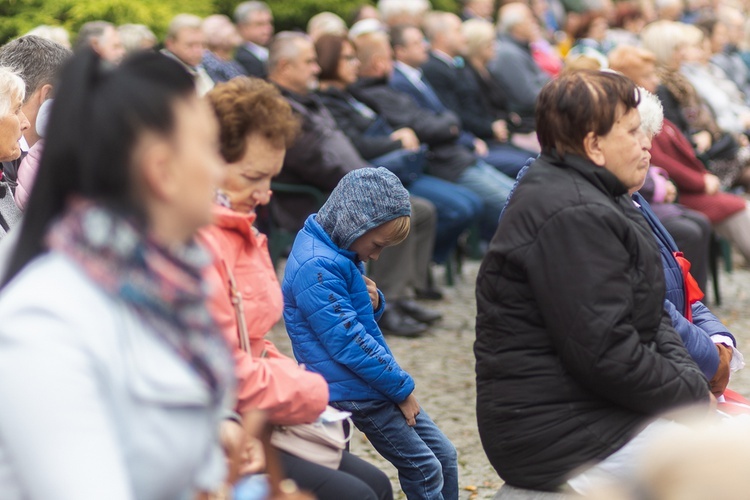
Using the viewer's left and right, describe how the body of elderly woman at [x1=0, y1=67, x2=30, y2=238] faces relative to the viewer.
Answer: facing to the right of the viewer

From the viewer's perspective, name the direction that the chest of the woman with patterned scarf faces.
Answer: to the viewer's right

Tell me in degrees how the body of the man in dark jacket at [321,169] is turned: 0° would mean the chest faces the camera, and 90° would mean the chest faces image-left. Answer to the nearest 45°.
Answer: approximately 270°

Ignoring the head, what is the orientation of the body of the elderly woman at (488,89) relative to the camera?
to the viewer's right

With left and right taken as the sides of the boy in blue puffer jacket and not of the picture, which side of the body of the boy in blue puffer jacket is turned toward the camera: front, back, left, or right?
right

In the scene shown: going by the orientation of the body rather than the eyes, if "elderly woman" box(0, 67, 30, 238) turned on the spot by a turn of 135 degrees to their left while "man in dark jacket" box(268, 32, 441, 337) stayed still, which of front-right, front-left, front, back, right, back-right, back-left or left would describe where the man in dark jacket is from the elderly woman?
right

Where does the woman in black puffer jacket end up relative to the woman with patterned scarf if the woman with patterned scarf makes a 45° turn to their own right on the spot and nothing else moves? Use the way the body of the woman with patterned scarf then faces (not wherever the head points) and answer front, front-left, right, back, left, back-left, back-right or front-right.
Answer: left

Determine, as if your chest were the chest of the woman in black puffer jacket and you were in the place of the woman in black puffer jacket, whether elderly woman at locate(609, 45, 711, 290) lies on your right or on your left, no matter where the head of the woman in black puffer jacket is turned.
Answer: on your left
